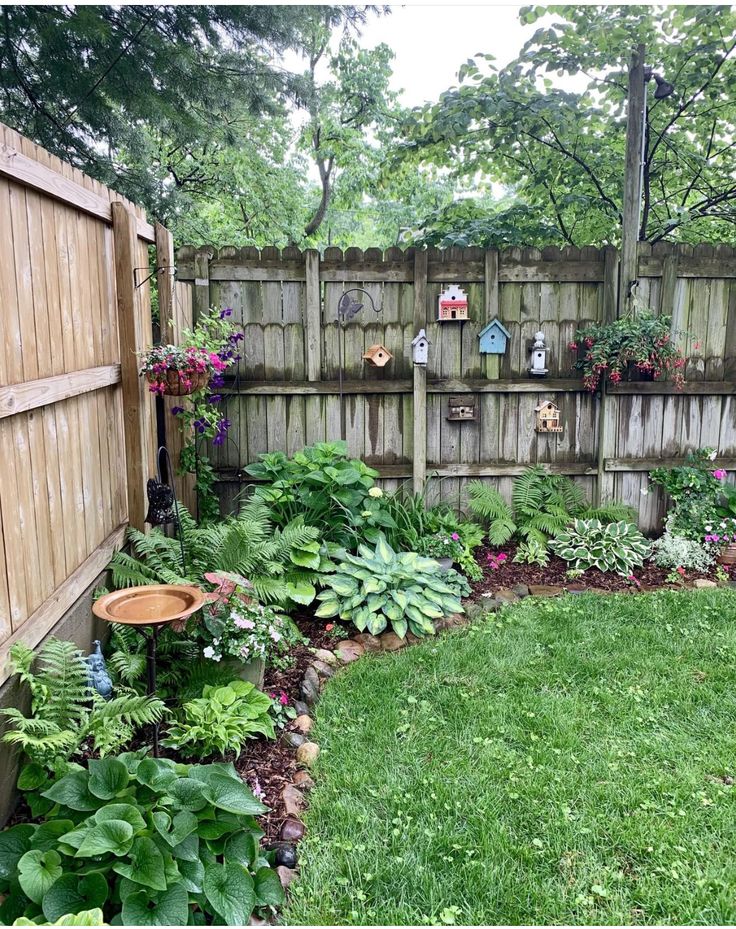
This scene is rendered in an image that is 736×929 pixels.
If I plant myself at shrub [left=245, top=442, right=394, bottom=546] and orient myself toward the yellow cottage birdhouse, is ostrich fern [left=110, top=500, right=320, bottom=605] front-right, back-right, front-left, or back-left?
back-right

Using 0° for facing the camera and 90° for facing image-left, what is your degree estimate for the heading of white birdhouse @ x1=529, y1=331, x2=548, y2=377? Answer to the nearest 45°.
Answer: approximately 0°

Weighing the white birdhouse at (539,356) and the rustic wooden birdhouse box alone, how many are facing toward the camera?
2

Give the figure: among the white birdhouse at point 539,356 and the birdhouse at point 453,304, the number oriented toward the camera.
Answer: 2

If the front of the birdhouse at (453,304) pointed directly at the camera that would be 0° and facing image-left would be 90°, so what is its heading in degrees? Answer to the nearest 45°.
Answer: approximately 0°
